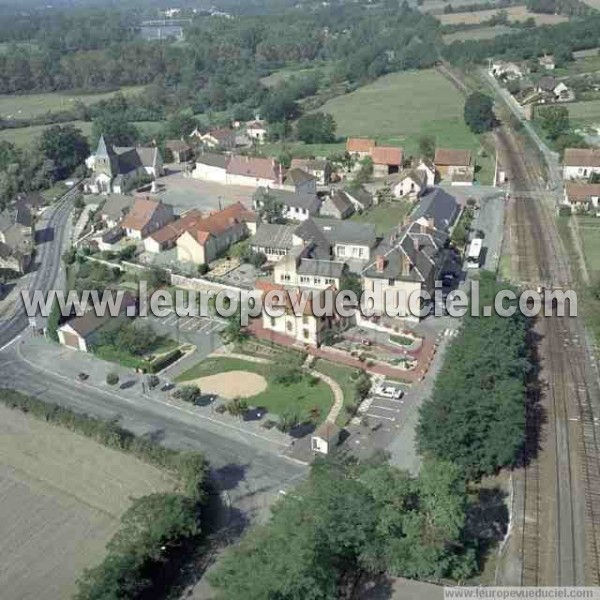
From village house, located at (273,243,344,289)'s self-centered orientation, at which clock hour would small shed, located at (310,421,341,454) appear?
The small shed is roughly at 12 o'clock from the village house.

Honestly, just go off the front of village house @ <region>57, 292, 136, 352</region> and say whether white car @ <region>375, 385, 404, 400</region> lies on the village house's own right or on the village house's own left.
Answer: on the village house's own left

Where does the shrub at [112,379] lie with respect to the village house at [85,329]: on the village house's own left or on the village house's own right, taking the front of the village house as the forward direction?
on the village house's own left

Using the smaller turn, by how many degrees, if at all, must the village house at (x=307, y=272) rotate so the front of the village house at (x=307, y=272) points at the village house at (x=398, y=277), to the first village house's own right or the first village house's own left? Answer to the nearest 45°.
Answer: approximately 45° to the first village house's own left

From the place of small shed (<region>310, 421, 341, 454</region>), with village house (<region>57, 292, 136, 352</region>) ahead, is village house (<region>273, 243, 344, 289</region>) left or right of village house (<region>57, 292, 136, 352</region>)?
right

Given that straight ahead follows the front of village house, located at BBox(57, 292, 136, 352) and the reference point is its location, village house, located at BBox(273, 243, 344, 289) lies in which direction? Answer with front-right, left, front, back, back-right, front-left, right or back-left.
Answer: back-left

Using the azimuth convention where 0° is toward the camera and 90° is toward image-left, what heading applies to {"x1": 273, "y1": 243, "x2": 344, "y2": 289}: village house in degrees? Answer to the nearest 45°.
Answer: approximately 0°

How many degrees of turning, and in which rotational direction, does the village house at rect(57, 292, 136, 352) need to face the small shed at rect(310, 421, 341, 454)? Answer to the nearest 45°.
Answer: approximately 90° to its left

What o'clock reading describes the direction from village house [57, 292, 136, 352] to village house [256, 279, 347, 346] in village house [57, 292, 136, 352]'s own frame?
village house [256, 279, 347, 346] is roughly at 8 o'clock from village house [57, 292, 136, 352].

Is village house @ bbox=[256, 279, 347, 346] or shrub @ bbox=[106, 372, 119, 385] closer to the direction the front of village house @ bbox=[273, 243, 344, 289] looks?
the village house

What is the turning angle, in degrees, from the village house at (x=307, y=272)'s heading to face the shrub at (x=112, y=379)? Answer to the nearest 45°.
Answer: approximately 45° to its right

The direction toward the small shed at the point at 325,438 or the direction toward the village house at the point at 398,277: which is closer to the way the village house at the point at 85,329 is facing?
the small shed

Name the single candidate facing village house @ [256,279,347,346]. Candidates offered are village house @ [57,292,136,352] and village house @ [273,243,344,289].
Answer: village house @ [273,243,344,289]

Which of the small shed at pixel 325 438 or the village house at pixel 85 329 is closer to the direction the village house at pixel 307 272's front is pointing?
the small shed
